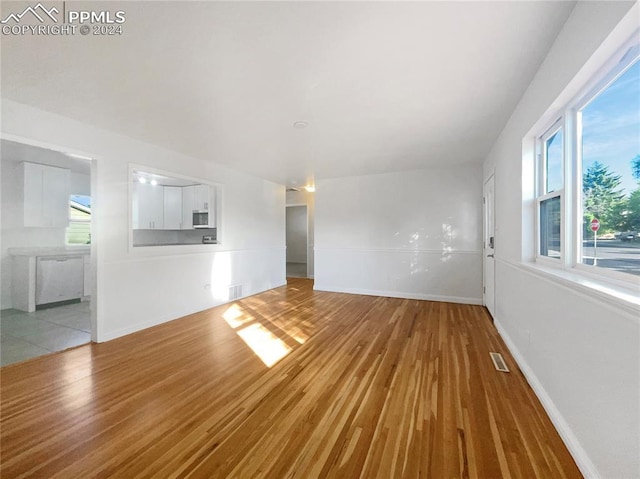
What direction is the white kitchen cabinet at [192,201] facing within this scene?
toward the camera

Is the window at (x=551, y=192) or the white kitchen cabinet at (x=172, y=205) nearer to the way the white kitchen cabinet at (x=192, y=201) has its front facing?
the window

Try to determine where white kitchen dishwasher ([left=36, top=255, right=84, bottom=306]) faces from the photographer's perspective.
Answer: facing the viewer and to the right of the viewer

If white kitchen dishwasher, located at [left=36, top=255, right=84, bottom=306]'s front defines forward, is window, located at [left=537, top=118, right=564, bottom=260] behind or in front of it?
in front

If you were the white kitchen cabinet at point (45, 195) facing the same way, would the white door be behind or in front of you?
in front

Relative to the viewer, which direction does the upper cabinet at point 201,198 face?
toward the camera

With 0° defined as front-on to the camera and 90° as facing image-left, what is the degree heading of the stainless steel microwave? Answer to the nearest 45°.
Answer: approximately 0°

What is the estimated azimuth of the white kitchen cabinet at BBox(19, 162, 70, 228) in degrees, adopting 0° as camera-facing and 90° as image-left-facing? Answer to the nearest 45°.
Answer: approximately 315°

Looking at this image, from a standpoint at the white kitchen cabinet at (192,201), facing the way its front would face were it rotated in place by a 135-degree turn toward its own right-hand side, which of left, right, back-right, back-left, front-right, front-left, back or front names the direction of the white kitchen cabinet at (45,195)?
front-left

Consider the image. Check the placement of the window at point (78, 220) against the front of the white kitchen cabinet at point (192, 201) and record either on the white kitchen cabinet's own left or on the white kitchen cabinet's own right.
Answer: on the white kitchen cabinet's own right

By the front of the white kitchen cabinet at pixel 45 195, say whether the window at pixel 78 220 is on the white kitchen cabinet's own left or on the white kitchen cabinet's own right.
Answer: on the white kitchen cabinet's own left

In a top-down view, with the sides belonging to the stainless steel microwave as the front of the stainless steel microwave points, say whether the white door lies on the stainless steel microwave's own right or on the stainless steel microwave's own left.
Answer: on the stainless steel microwave's own left
